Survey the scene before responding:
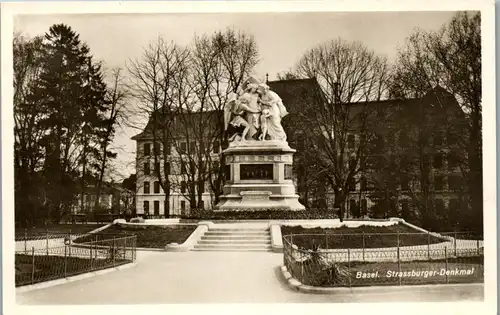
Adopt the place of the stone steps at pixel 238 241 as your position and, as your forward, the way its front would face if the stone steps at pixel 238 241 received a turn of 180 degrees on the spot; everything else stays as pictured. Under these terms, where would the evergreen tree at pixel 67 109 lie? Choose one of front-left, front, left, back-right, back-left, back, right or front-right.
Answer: left

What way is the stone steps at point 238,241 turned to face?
toward the camera
